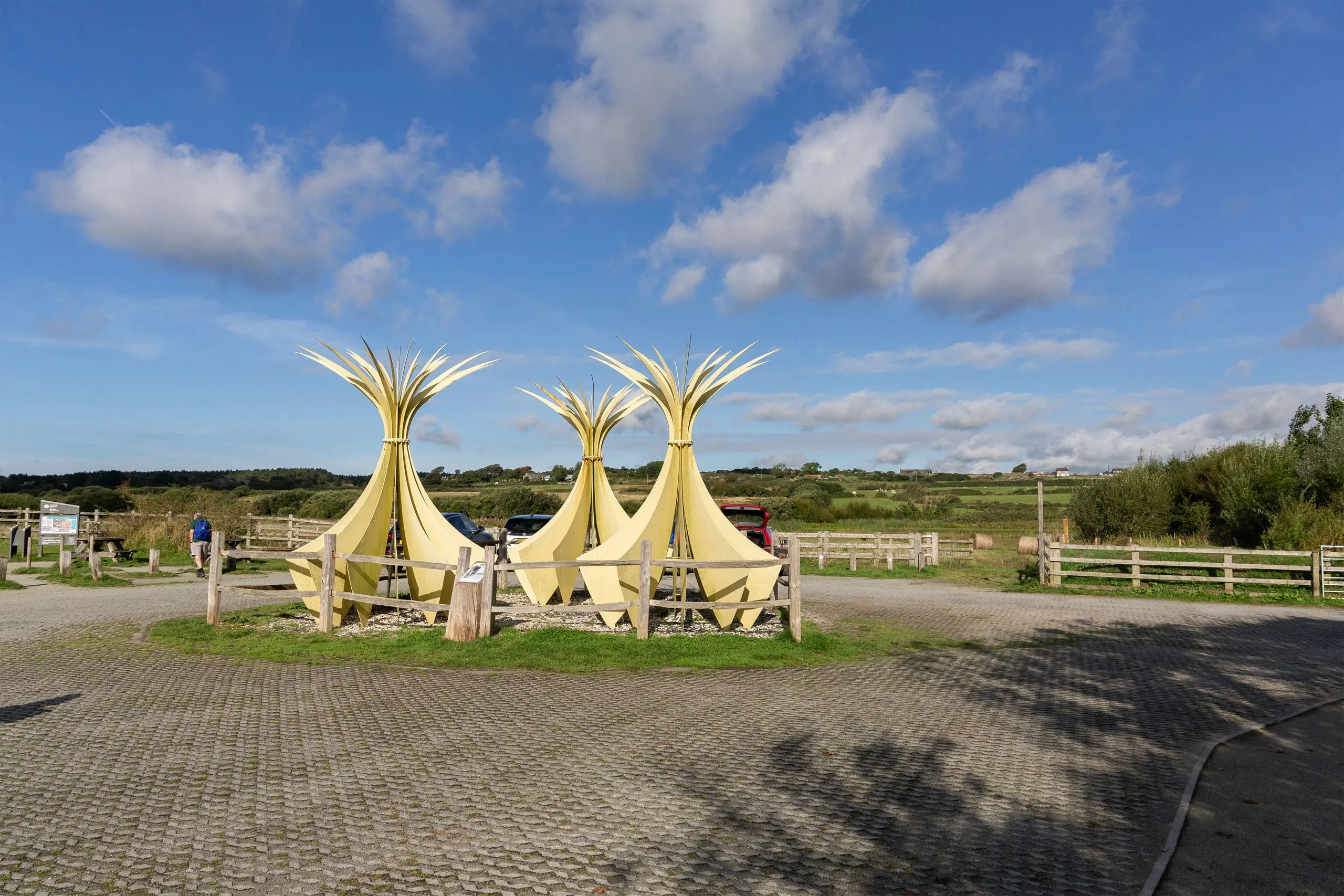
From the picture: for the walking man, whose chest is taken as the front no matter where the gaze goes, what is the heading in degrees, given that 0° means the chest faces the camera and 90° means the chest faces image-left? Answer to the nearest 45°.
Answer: approximately 180°

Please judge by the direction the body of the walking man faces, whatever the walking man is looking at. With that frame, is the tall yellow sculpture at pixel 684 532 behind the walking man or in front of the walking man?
behind

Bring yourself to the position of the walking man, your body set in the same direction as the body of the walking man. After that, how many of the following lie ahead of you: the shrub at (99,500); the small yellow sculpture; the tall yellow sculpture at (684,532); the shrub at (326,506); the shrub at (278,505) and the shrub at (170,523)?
4

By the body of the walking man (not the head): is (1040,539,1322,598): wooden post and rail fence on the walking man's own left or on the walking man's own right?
on the walking man's own right

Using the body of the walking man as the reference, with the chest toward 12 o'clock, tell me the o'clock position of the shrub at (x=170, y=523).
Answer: The shrub is roughly at 12 o'clock from the walking man.

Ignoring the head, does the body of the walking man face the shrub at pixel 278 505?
yes

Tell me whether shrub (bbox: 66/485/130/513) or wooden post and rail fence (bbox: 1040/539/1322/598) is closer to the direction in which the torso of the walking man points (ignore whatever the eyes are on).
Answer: the shrub

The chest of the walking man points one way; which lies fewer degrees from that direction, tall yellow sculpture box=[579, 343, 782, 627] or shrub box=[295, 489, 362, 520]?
the shrub

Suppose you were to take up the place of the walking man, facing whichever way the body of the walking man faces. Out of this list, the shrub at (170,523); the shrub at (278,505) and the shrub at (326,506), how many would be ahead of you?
3

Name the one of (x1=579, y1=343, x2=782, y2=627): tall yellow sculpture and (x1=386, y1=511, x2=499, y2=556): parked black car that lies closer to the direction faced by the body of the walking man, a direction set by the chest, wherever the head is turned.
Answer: the parked black car

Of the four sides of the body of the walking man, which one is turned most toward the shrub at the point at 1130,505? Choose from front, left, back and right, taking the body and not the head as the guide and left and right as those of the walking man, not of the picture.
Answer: right

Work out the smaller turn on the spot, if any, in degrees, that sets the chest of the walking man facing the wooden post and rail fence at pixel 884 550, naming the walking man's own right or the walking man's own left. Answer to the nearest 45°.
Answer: approximately 90° to the walking man's own right

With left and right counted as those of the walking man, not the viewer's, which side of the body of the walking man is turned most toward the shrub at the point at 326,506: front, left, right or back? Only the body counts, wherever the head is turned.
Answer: front
